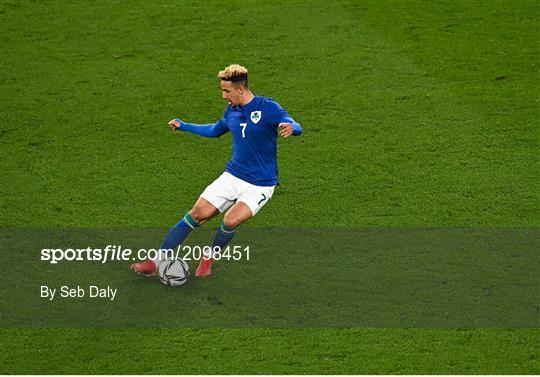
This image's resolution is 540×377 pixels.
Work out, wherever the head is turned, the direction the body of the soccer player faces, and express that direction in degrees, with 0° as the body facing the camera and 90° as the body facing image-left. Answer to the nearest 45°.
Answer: approximately 45°

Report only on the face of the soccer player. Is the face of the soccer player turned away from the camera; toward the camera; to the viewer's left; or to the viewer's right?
to the viewer's left
